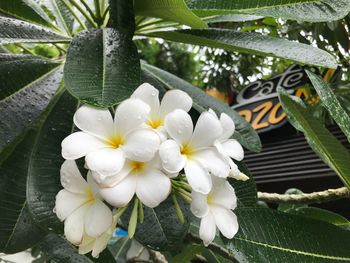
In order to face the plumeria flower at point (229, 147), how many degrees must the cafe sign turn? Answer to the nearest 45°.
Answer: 0° — it already faces it

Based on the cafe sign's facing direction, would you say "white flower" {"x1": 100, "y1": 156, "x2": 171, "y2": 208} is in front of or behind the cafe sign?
in front

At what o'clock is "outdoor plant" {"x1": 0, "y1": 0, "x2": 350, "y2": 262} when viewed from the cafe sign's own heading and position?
The outdoor plant is roughly at 12 o'clock from the cafe sign.

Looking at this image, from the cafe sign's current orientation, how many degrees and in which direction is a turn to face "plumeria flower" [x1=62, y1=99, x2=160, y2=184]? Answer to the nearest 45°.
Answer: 0° — it already faces it

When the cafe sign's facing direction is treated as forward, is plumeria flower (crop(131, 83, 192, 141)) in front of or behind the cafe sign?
in front

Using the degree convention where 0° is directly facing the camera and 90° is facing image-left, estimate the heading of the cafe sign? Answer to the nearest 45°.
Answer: approximately 0°
